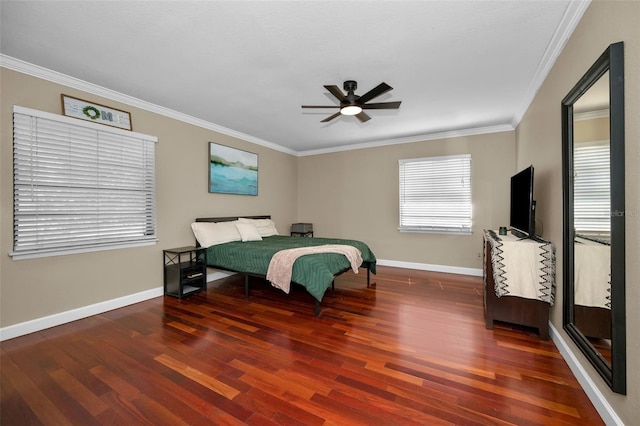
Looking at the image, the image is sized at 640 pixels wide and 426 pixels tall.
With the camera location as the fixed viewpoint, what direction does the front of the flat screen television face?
facing to the left of the viewer

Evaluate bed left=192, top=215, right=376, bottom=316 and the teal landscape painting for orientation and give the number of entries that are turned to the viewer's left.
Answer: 0

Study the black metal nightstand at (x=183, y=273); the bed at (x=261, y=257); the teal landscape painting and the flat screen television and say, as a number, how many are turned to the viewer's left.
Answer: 1

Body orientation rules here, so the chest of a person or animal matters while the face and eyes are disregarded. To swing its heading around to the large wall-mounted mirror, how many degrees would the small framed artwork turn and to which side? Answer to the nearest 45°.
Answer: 0° — it already faces it

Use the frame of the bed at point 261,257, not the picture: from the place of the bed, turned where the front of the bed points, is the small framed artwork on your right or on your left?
on your right

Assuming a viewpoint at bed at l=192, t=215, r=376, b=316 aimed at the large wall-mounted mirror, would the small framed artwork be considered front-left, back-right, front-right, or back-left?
back-right

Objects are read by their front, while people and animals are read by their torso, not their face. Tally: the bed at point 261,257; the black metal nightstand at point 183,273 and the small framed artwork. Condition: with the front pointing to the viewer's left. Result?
0

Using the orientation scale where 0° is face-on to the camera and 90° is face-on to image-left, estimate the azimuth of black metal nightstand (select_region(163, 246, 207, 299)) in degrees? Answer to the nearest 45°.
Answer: approximately 315°

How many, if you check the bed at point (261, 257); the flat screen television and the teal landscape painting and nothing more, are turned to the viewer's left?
1

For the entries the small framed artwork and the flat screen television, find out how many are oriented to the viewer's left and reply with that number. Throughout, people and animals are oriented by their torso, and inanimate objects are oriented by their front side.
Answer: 1

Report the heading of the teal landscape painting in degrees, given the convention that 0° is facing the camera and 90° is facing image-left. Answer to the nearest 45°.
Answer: approximately 315°

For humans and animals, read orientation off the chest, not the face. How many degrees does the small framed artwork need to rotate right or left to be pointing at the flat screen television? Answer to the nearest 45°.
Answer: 0° — it already faces it

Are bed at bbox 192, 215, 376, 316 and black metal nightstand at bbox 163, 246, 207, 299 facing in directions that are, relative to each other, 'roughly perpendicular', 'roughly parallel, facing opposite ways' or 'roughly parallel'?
roughly parallel

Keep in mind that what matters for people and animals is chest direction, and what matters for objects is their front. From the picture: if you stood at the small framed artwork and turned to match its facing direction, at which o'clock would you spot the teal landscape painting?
The teal landscape painting is roughly at 10 o'clock from the small framed artwork.

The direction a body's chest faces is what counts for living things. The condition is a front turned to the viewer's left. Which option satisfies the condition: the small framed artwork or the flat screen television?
the flat screen television
